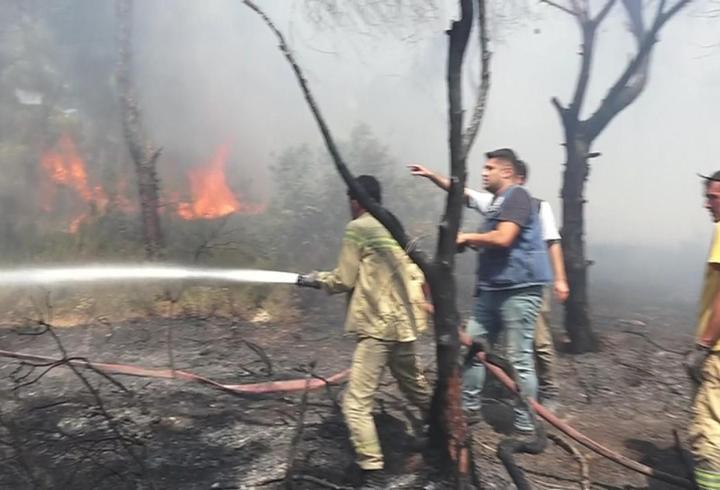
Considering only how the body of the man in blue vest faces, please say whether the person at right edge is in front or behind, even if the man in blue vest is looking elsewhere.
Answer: behind

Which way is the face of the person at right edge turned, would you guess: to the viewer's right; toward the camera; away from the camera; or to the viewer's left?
to the viewer's left

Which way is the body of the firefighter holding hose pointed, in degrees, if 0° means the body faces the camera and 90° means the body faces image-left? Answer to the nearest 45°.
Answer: approximately 135°

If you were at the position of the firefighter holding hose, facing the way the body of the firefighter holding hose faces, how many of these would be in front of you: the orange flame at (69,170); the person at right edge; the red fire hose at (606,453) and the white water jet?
2

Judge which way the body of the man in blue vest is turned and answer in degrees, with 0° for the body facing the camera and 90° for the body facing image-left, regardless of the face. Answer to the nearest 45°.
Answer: approximately 90°

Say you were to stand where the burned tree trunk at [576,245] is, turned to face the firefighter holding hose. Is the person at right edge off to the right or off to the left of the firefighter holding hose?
left
